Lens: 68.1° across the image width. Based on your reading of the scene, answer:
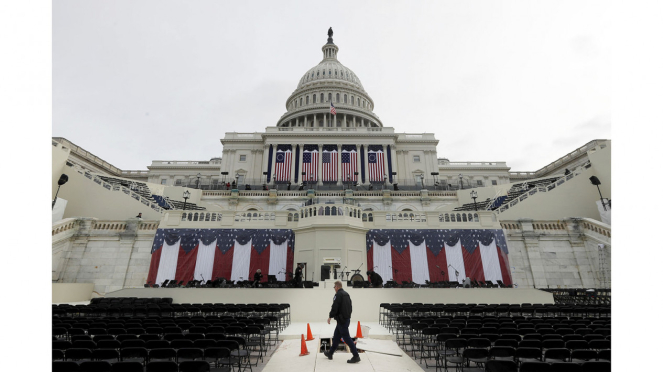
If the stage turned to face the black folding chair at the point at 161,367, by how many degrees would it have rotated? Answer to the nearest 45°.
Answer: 0° — it already faces it

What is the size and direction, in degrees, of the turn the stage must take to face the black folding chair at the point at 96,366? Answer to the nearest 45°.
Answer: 0° — it already faces it

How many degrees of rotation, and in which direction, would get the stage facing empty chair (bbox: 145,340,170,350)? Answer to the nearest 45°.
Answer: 0° — it already faces it

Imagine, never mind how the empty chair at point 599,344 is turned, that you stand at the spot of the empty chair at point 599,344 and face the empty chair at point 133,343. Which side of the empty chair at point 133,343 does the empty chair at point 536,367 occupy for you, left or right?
left

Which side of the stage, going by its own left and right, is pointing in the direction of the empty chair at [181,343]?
front

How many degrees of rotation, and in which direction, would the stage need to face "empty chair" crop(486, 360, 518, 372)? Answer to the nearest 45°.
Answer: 0° — it already faces it

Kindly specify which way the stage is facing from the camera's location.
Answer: facing the viewer

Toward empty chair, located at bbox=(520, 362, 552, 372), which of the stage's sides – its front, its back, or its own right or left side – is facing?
front

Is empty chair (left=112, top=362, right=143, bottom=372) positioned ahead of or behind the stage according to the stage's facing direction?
ahead

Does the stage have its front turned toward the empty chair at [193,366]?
yes

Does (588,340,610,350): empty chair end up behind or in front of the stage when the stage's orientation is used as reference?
in front
